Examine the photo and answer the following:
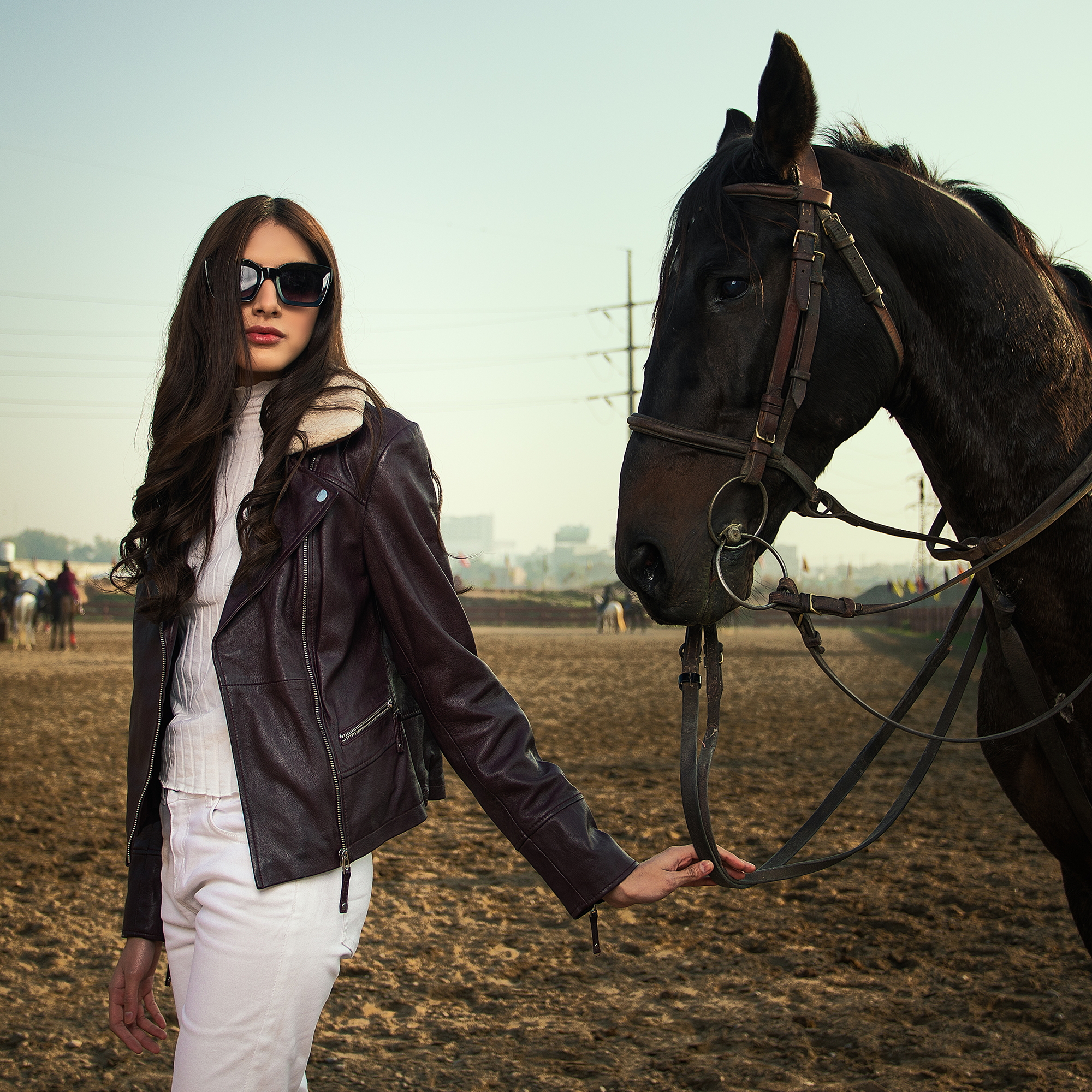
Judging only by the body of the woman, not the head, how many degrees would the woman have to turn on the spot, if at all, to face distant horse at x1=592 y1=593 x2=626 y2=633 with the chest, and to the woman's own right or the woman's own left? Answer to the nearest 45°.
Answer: approximately 135° to the woman's own right

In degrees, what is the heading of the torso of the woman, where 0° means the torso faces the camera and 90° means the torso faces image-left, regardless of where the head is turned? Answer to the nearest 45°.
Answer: approximately 45°
